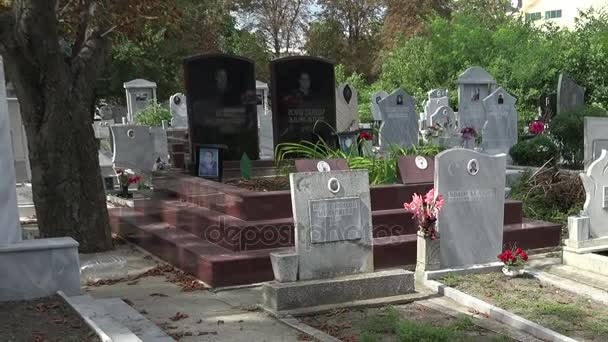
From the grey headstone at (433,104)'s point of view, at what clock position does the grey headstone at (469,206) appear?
the grey headstone at (469,206) is roughly at 12 o'clock from the grey headstone at (433,104).

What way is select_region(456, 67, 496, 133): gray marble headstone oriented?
toward the camera

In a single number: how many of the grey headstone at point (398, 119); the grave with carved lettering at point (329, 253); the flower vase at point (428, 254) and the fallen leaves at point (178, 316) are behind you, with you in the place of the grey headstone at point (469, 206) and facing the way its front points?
1

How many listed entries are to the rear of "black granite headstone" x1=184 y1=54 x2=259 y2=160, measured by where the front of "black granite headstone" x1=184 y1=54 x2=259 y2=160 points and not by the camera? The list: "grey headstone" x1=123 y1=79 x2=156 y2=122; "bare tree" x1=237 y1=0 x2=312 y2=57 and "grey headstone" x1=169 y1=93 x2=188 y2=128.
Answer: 3

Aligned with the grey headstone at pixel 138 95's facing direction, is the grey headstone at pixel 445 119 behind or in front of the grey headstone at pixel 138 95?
in front

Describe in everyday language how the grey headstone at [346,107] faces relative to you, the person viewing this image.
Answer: facing the viewer

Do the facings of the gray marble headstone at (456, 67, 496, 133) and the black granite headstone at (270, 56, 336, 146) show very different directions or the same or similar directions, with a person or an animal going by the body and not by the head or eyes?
same or similar directions

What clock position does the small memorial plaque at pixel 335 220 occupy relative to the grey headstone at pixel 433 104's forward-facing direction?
The small memorial plaque is roughly at 12 o'clock from the grey headstone.

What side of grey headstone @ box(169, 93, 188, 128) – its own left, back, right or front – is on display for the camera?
front

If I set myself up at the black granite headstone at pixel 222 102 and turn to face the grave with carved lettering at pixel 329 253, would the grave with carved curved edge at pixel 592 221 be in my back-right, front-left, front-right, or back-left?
front-left

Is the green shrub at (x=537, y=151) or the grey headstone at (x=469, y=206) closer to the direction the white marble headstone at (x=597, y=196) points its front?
the grey headstone

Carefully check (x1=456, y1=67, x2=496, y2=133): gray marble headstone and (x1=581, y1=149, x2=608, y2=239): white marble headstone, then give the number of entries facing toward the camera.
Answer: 2

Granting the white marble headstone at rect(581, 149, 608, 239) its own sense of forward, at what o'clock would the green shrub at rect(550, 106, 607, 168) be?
The green shrub is roughly at 6 o'clock from the white marble headstone.

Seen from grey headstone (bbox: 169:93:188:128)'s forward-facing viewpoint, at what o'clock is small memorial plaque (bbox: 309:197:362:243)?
The small memorial plaque is roughly at 12 o'clock from the grey headstone.

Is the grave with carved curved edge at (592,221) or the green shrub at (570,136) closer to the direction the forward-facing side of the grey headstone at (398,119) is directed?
the grave with carved curved edge

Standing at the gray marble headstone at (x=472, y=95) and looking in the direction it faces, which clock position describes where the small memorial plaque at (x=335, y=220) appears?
The small memorial plaque is roughly at 12 o'clock from the gray marble headstone.

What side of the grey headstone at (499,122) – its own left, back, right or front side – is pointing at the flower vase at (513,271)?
front

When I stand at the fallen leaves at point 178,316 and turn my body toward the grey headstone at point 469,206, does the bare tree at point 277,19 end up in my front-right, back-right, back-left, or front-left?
front-left

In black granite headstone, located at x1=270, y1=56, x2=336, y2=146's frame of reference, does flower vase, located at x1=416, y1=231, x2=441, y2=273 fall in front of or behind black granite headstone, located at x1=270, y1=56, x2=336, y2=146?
in front

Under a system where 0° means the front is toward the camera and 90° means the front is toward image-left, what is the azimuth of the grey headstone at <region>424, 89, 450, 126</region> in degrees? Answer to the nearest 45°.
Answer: approximately 0°
